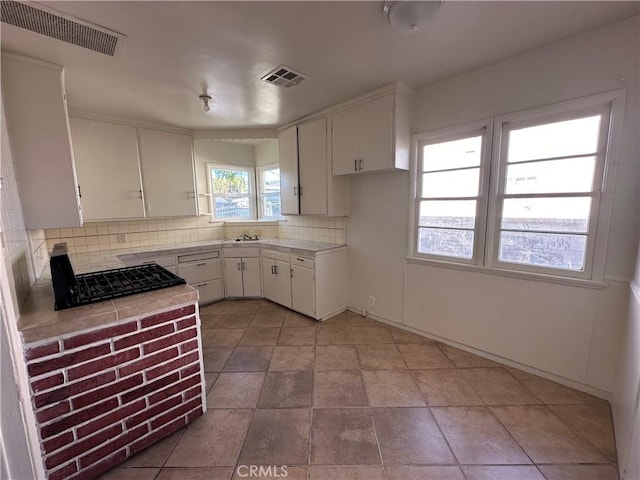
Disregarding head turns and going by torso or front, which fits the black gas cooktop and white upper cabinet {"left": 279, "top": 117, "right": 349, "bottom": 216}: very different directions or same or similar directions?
very different directions

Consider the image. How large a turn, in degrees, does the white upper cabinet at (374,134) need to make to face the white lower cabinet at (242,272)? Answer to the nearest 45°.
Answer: approximately 45° to its right

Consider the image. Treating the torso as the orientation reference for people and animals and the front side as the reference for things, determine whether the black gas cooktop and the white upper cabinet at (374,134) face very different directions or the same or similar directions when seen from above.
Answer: very different directions

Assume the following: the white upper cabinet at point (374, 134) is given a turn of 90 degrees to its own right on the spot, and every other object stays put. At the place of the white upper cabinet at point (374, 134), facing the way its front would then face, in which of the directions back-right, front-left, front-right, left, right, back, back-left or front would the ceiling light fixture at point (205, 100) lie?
front-left

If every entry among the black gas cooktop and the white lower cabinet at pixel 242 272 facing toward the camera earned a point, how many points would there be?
1

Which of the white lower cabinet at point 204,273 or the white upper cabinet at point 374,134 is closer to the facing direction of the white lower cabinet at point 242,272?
the white upper cabinet

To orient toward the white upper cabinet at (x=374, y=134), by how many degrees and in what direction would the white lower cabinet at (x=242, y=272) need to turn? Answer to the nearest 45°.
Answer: approximately 45° to its left

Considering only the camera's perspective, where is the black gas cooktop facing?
facing to the right of the viewer

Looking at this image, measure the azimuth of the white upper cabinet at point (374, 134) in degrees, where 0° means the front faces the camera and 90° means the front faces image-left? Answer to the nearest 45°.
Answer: approximately 45°

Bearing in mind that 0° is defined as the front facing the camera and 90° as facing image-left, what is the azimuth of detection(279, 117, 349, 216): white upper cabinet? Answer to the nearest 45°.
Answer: approximately 45°

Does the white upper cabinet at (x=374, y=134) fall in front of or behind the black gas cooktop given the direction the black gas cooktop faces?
in front

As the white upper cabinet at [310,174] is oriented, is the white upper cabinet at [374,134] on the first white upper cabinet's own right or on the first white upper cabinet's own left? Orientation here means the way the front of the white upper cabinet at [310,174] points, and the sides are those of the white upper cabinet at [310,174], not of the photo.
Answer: on the first white upper cabinet's own left
